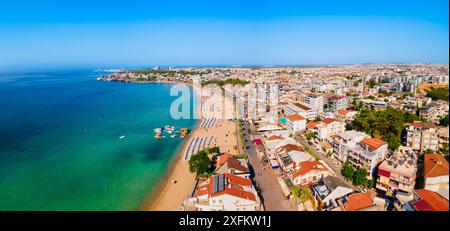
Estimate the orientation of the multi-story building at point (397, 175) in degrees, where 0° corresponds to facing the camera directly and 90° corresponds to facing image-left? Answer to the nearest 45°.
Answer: approximately 45°

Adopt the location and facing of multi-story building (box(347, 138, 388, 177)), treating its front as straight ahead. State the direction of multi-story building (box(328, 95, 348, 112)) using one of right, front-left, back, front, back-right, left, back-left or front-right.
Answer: back-right
